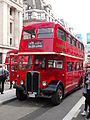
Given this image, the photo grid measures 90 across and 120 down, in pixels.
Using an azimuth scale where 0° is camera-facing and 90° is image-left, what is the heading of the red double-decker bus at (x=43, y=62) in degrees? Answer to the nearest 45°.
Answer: approximately 45°

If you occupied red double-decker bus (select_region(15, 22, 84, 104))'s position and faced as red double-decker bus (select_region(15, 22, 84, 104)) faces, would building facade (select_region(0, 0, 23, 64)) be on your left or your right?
on your right

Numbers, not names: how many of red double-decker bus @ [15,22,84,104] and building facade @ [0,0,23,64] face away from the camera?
0

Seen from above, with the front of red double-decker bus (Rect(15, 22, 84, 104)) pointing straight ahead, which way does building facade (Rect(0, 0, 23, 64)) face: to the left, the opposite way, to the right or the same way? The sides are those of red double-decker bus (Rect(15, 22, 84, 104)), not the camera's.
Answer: to the left

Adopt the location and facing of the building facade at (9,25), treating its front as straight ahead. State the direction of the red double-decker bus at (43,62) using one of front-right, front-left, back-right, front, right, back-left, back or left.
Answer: front-right
